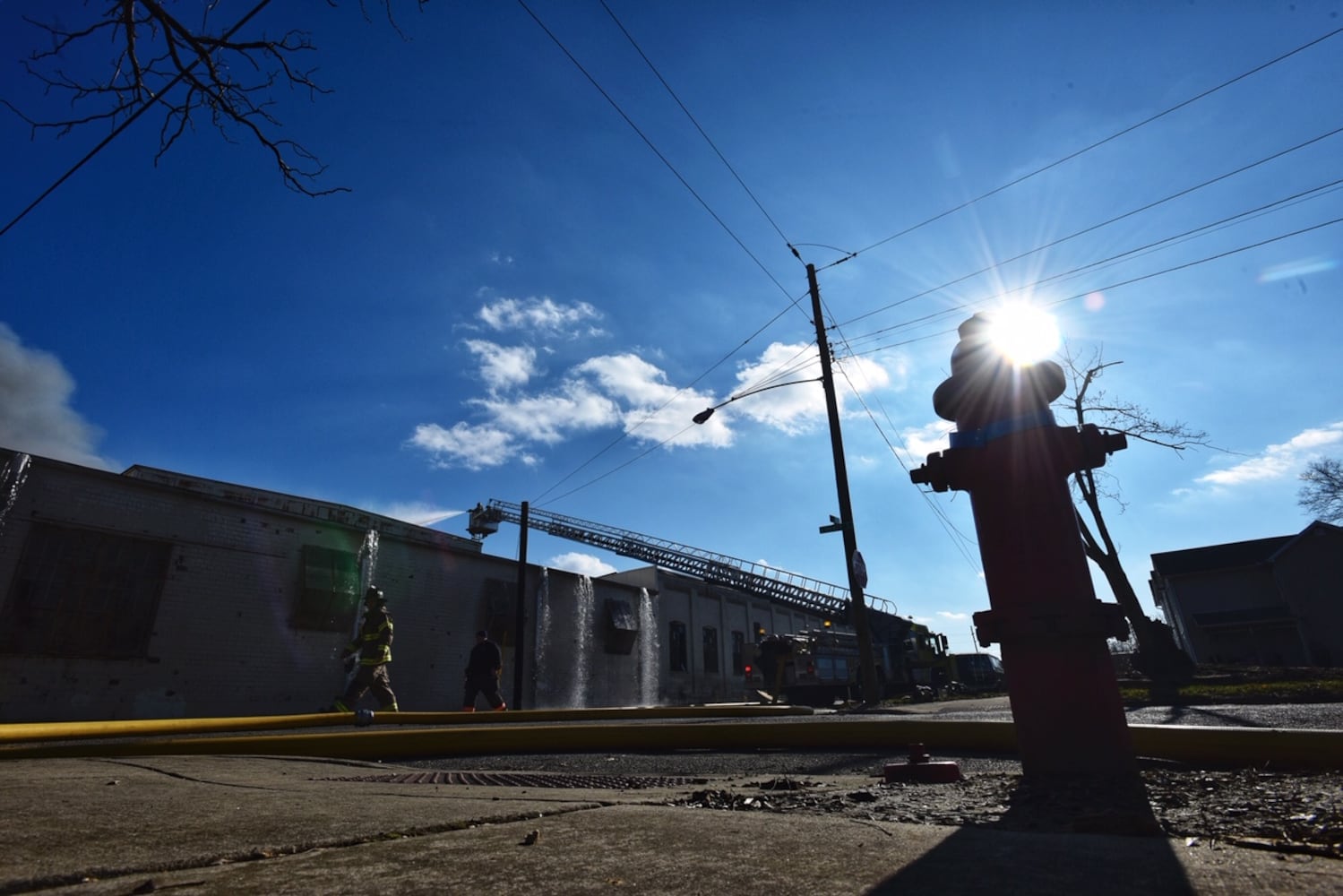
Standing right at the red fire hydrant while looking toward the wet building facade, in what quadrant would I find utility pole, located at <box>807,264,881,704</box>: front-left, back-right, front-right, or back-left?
front-right

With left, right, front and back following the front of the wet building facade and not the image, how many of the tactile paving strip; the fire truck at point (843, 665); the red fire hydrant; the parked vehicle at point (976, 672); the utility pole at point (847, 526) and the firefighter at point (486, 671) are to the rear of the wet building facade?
0

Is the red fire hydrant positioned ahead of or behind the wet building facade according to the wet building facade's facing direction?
ahead

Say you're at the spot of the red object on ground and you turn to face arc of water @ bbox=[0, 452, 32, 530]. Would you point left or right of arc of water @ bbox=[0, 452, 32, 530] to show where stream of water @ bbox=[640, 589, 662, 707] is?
right

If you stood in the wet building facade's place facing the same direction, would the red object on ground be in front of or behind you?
in front

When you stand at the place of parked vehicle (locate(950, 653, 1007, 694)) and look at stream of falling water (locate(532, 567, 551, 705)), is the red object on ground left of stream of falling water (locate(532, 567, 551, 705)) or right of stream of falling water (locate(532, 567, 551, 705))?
left

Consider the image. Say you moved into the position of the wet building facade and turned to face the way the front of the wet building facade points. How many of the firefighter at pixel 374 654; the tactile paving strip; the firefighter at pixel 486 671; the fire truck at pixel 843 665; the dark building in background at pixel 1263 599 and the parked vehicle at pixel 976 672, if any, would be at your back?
0

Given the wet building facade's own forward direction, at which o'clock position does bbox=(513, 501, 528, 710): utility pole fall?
The utility pole is roughly at 10 o'clock from the wet building facade.

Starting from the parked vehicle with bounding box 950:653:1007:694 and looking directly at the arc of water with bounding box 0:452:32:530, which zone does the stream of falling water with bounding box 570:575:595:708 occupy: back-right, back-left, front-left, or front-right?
front-right

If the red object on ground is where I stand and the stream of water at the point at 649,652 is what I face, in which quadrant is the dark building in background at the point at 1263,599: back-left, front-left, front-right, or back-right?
front-right

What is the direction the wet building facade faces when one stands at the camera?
facing the viewer and to the right of the viewer

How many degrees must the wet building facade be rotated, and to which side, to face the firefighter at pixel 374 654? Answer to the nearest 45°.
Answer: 0° — it already faces them

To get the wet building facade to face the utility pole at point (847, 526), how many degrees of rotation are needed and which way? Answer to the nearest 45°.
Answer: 0° — it already faces it

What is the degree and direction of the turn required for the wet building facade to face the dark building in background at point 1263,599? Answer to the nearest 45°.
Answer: approximately 45° to its left

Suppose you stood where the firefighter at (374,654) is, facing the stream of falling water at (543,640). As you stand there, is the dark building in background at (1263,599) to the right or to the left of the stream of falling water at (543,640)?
right

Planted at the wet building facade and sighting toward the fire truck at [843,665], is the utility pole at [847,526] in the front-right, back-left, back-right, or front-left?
front-right

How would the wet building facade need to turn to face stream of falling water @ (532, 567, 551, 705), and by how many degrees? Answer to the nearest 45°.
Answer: approximately 90° to its left
